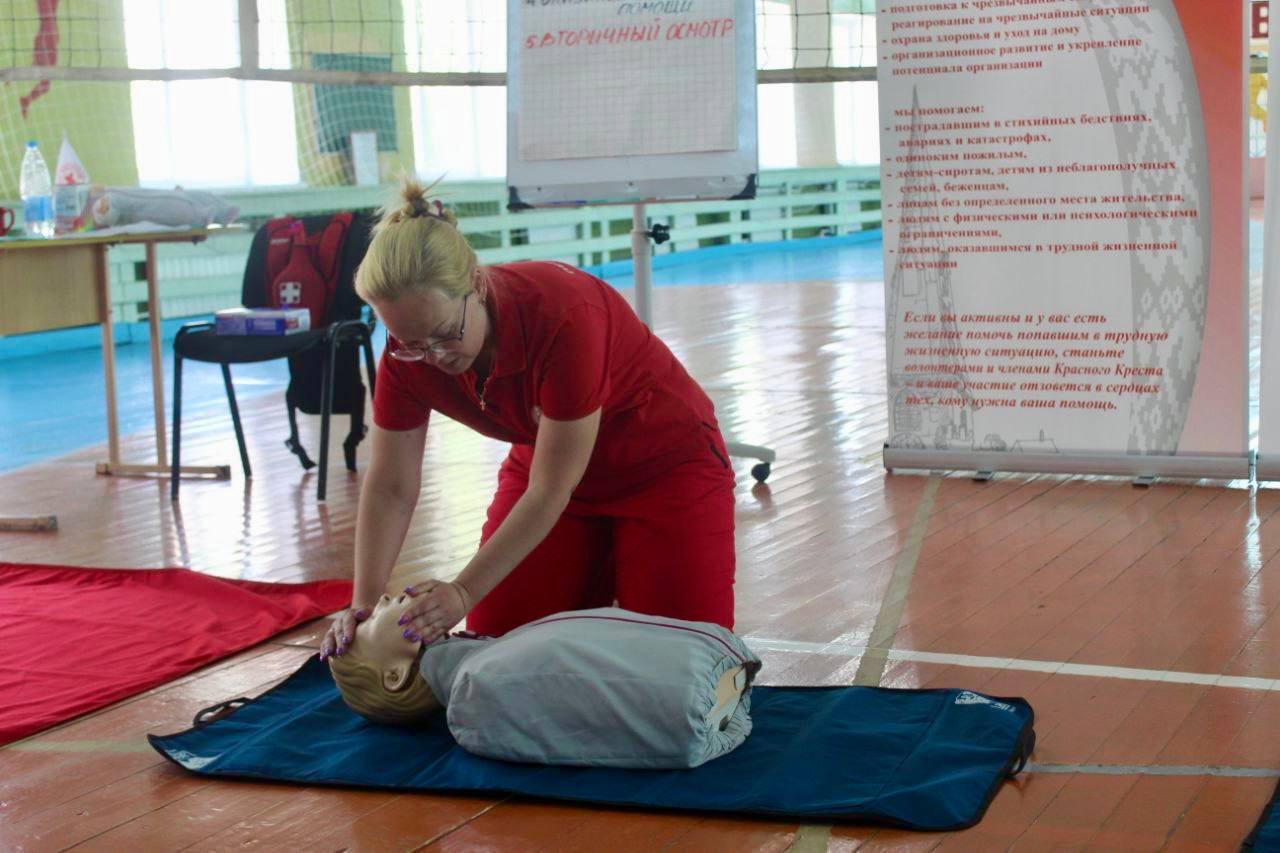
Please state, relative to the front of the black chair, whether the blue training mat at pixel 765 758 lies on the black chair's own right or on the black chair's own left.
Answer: on the black chair's own left

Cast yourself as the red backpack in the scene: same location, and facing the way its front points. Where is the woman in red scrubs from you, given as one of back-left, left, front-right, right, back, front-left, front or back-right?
front

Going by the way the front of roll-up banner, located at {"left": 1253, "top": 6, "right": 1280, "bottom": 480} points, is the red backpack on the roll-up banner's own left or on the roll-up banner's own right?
on the roll-up banner's own right

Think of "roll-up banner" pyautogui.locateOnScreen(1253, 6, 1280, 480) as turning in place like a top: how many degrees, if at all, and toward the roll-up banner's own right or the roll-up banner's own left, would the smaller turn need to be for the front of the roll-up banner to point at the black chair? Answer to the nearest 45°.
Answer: approximately 90° to the roll-up banner's own right

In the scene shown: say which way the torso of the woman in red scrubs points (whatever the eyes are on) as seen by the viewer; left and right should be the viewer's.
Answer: facing the viewer and to the left of the viewer

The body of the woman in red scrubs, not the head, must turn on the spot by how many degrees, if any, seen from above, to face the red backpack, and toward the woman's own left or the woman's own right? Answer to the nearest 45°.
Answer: approximately 135° to the woman's own right

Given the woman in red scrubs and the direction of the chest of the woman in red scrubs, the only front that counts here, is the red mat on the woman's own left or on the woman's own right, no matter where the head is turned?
on the woman's own right

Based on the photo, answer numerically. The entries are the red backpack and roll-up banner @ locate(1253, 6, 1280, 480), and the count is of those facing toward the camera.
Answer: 2

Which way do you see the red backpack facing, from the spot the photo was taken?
facing the viewer

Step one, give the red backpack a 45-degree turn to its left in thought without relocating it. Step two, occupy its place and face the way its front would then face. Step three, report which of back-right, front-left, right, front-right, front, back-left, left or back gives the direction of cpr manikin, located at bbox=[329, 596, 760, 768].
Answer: front-right

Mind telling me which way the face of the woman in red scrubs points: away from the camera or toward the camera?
toward the camera

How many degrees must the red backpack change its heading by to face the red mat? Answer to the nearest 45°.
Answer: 0° — it already faces it

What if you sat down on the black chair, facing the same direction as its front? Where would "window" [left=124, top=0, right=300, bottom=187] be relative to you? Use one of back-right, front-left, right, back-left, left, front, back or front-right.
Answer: back-right

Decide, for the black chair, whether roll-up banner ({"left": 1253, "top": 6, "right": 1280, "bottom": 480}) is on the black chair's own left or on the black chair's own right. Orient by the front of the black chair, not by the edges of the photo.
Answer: on the black chair's own left

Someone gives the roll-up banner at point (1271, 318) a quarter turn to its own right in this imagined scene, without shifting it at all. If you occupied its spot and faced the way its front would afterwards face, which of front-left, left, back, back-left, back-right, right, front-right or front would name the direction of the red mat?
front-left

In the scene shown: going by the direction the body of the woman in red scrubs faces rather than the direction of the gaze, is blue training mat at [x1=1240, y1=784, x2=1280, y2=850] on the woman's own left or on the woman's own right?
on the woman's own left
